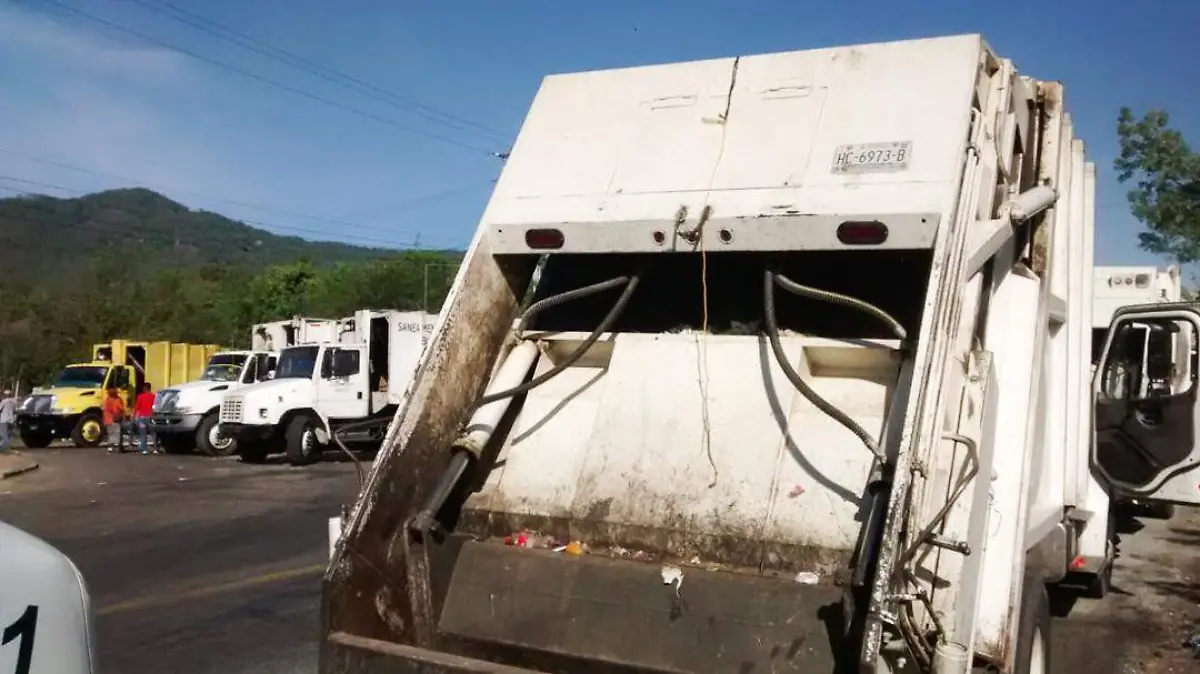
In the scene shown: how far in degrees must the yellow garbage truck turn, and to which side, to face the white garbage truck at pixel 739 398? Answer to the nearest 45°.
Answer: approximately 45° to its left

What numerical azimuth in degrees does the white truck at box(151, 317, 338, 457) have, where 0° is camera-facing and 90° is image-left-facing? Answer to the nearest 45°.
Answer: approximately 45°

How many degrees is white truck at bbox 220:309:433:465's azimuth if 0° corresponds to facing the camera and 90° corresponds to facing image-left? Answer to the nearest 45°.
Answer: approximately 45°

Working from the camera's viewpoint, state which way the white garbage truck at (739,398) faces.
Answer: facing away from the viewer and to the right of the viewer

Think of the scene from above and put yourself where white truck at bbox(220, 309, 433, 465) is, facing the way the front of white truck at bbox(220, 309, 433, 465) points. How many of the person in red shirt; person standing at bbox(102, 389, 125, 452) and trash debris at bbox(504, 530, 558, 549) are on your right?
2

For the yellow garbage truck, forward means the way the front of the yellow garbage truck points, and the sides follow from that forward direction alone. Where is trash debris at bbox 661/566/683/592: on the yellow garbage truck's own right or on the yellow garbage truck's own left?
on the yellow garbage truck's own left

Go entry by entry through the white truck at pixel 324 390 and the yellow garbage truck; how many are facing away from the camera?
0

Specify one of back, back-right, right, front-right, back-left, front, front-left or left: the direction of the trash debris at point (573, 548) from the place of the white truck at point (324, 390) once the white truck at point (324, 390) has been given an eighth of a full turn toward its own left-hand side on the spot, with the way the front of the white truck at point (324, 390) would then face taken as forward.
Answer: front

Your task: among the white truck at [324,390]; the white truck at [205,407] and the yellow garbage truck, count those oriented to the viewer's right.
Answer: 0

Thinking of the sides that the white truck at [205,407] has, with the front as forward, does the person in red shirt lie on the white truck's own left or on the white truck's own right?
on the white truck's own right

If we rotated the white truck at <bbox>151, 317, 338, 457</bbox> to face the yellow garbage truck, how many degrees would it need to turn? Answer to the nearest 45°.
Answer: approximately 90° to its right

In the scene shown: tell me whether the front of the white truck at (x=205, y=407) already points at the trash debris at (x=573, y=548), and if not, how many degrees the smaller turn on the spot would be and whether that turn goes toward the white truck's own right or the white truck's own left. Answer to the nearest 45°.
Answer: approximately 45° to the white truck's own left

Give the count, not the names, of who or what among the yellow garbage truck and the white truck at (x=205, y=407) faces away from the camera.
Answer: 0

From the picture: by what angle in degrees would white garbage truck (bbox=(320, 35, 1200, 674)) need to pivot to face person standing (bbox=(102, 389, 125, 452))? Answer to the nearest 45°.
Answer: approximately 90° to its left

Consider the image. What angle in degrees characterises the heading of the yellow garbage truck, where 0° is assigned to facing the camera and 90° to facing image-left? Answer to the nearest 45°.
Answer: approximately 45°

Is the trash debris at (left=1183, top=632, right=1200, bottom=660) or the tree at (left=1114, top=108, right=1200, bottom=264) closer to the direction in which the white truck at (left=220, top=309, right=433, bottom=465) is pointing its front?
the trash debris

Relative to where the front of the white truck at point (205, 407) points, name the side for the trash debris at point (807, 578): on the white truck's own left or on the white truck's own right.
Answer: on the white truck's own left

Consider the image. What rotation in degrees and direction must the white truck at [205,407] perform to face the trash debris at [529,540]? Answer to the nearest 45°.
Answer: approximately 45° to its left

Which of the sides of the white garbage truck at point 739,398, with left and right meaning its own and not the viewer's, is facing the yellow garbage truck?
left
